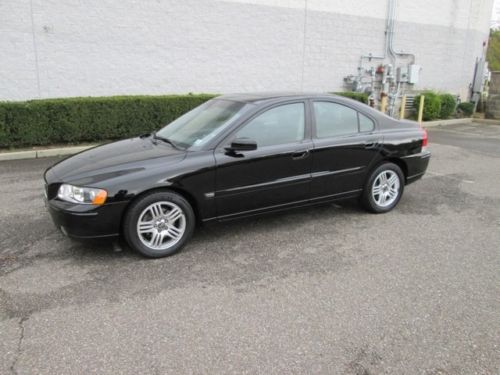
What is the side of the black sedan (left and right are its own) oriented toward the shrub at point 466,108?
back

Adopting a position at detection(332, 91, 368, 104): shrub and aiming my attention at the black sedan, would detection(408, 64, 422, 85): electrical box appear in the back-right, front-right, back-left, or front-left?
back-left

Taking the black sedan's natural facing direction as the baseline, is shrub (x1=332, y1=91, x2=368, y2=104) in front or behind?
behind

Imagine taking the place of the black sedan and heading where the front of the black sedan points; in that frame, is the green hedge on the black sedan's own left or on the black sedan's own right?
on the black sedan's own right

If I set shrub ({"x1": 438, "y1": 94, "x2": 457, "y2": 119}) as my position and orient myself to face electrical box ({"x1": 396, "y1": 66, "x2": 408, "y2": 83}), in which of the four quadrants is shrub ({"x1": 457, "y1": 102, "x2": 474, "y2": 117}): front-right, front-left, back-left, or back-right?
back-right

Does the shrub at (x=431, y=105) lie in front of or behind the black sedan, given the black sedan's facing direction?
behind

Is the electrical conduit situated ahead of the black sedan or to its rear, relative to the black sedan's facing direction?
to the rear

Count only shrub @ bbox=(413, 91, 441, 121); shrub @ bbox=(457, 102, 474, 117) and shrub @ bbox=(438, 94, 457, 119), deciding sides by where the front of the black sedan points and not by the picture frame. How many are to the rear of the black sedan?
3

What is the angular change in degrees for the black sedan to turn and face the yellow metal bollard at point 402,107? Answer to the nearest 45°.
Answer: approximately 180°

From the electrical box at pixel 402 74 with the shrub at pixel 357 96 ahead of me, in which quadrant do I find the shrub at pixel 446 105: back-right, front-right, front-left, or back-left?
back-left

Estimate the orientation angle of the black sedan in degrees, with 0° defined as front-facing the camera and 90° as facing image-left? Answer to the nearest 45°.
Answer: approximately 45°
